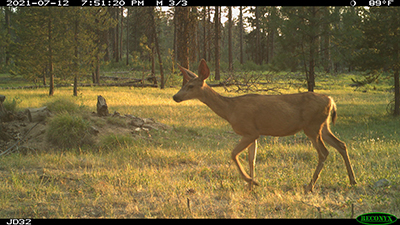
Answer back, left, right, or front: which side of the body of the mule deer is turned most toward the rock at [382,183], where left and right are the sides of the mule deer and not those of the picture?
back

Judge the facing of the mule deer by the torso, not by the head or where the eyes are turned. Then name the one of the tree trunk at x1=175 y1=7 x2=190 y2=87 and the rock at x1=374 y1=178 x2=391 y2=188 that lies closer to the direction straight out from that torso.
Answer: the tree trunk

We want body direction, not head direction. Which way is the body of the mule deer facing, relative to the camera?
to the viewer's left

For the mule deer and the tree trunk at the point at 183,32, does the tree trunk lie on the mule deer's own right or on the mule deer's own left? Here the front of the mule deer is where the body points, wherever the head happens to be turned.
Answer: on the mule deer's own right

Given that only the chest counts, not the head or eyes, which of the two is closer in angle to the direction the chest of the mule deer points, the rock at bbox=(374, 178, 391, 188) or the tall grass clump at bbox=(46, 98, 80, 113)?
the tall grass clump

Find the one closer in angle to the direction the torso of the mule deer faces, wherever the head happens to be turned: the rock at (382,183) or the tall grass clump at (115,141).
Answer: the tall grass clump

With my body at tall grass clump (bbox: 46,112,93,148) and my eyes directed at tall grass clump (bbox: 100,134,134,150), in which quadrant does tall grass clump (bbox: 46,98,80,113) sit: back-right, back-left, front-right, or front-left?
back-left
